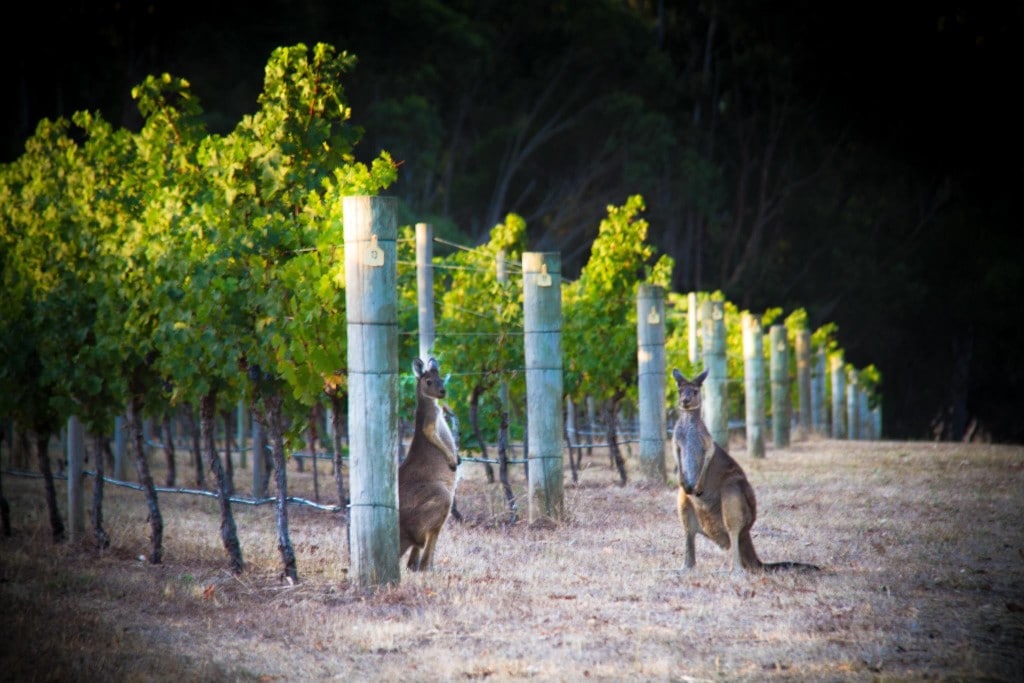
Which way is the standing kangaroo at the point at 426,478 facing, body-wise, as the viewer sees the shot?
to the viewer's right

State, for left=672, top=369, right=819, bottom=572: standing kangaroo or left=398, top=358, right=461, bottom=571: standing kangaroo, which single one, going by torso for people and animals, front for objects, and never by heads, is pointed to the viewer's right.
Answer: left=398, top=358, right=461, bottom=571: standing kangaroo

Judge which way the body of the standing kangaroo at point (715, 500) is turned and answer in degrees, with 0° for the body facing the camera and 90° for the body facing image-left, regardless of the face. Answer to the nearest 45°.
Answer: approximately 45°

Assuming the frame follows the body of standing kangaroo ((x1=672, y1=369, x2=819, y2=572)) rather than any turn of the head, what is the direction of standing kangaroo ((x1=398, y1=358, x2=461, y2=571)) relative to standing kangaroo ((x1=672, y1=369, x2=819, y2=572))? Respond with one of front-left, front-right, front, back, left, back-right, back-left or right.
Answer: front-right

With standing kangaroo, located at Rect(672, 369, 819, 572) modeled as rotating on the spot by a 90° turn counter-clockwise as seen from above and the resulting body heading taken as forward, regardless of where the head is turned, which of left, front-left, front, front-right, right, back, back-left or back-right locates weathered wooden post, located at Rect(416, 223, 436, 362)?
back

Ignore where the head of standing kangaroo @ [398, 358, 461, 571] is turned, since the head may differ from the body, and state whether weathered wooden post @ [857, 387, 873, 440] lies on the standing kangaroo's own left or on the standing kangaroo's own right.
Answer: on the standing kangaroo's own left

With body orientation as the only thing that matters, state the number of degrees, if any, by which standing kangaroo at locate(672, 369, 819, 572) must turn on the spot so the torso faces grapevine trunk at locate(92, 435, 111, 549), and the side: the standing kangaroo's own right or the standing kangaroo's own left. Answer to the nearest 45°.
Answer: approximately 45° to the standing kangaroo's own right

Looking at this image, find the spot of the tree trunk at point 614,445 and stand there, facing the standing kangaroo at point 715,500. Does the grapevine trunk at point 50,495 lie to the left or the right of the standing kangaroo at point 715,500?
right

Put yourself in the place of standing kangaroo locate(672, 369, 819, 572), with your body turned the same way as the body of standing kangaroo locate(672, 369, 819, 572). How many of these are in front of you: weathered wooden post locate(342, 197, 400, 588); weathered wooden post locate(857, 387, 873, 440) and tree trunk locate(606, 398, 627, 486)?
1

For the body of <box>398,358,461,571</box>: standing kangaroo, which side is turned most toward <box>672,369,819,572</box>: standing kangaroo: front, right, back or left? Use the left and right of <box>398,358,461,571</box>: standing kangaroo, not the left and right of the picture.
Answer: front

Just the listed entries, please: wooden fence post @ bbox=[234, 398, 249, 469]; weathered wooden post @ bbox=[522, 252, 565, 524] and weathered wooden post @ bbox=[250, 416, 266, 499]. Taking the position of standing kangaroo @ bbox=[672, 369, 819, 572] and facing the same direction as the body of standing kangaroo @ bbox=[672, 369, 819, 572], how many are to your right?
3
